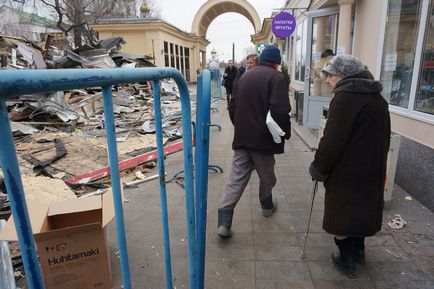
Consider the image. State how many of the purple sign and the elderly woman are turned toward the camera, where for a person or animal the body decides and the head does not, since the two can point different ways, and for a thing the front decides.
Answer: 1

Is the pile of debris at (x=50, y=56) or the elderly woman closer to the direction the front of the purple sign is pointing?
the elderly woman

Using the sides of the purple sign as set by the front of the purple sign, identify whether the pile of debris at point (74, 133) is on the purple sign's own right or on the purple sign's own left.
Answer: on the purple sign's own right

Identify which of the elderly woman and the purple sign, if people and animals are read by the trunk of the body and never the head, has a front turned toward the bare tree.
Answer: the elderly woman

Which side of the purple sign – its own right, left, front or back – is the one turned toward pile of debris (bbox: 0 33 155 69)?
right

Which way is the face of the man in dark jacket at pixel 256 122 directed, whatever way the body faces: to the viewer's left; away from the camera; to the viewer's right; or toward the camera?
away from the camera

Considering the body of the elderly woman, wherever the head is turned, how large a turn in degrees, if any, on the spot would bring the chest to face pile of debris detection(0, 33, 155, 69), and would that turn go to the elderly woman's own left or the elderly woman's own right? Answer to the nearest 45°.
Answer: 0° — they already face it

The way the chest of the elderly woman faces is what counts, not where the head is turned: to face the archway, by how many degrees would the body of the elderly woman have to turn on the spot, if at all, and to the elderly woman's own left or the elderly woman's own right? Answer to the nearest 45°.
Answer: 0° — they already face it

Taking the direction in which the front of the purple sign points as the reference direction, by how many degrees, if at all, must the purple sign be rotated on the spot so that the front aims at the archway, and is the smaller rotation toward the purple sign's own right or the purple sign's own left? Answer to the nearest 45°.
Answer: approximately 180°

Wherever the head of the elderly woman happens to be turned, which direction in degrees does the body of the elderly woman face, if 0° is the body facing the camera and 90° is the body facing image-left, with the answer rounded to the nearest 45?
approximately 135°
